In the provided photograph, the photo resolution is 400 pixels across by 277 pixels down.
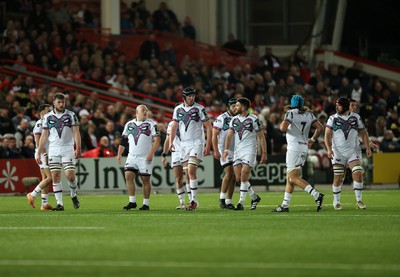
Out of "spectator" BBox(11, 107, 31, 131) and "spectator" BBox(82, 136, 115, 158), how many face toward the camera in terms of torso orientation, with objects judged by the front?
2

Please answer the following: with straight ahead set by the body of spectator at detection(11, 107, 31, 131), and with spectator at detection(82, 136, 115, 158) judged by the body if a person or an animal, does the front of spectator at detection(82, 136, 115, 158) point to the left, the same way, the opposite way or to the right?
the same way

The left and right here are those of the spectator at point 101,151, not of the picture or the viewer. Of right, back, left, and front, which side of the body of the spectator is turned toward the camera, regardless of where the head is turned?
front

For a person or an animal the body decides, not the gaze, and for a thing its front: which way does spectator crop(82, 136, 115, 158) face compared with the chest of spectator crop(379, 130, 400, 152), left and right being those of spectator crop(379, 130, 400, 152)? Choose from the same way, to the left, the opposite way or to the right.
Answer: the same way

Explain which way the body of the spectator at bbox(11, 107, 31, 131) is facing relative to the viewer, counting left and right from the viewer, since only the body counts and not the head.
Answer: facing the viewer

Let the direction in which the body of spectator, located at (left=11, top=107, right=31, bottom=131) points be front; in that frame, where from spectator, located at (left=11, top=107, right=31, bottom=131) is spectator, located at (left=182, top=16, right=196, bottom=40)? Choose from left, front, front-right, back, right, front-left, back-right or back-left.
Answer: back-left

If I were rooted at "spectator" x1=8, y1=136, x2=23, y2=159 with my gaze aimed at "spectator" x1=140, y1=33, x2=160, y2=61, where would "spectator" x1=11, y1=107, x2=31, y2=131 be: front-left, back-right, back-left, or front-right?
front-left

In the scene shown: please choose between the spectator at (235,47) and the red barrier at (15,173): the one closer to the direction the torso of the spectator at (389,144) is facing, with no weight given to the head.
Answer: the red barrier

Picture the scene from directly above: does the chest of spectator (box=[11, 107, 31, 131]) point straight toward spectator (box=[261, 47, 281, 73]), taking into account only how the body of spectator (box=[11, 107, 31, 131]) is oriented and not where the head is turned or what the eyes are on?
no

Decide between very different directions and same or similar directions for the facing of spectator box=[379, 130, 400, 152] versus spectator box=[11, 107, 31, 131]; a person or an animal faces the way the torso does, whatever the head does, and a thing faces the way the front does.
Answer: same or similar directions

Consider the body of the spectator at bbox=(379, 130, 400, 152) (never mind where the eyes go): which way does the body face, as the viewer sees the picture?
toward the camera
